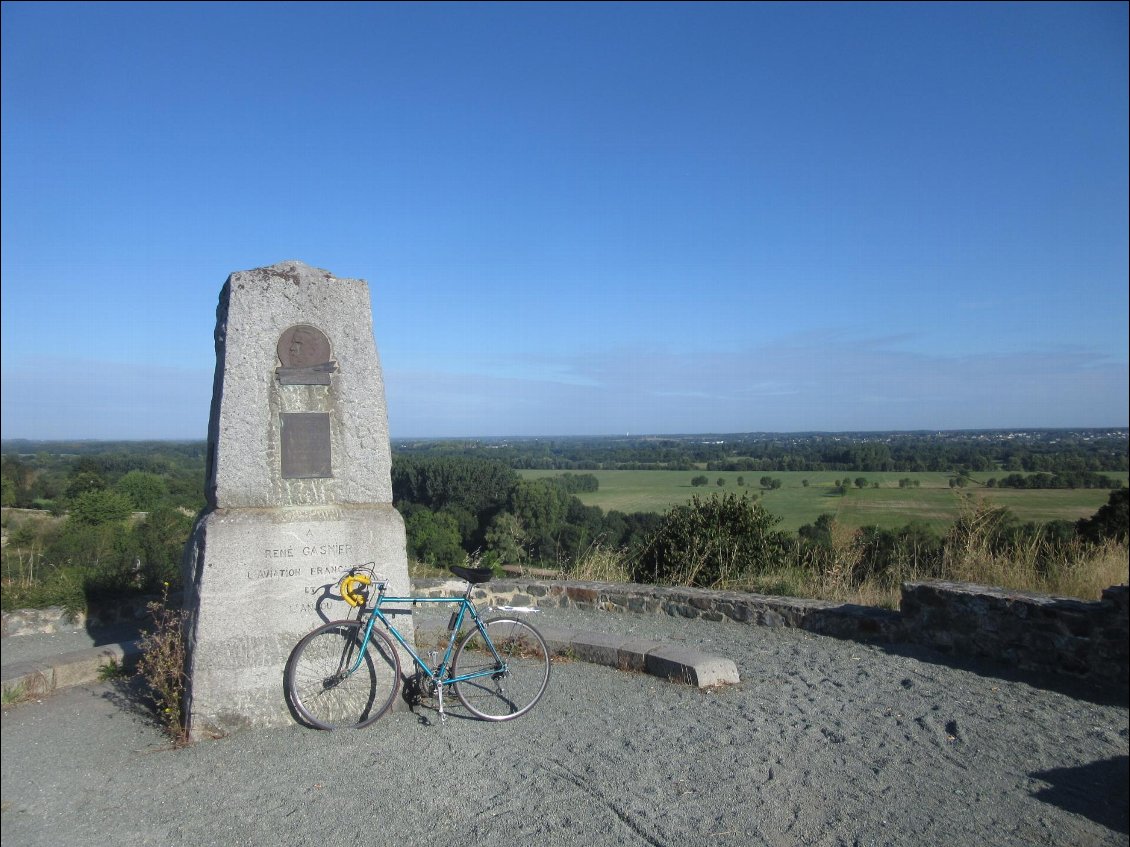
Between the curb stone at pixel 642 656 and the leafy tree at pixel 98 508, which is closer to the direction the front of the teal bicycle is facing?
the leafy tree

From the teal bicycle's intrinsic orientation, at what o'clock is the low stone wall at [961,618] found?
The low stone wall is roughly at 6 o'clock from the teal bicycle.

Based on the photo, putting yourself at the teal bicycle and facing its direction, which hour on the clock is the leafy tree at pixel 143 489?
The leafy tree is roughly at 2 o'clock from the teal bicycle.

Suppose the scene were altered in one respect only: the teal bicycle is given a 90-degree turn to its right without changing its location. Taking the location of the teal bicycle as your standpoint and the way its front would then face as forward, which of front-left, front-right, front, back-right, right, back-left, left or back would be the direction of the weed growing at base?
left

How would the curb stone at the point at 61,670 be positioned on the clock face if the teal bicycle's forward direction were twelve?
The curb stone is roughly at 1 o'clock from the teal bicycle.

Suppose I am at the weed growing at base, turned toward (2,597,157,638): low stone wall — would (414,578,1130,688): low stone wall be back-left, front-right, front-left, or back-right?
back-right

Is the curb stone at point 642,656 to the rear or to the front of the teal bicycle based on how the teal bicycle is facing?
to the rear

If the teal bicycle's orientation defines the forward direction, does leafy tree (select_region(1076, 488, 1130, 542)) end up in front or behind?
behind

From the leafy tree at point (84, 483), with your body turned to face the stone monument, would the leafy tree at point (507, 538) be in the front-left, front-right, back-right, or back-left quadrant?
front-left

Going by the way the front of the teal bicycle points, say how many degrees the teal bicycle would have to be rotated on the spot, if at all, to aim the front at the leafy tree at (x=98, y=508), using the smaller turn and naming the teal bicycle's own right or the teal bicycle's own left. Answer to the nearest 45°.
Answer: approximately 45° to the teal bicycle's own right

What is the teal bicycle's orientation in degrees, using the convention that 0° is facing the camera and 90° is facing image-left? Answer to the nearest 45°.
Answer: approximately 90°

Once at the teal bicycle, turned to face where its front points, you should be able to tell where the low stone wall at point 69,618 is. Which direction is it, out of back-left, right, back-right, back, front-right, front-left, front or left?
front-right

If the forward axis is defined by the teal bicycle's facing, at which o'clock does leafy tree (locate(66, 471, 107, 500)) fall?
The leafy tree is roughly at 2 o'clock from the teal bicycle.

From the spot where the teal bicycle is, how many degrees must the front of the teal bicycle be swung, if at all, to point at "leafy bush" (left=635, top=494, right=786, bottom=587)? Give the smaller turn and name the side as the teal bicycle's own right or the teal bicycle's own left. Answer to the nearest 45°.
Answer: approximately 135° to the teal bicycle's own right
